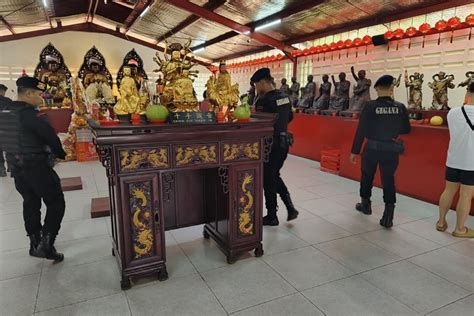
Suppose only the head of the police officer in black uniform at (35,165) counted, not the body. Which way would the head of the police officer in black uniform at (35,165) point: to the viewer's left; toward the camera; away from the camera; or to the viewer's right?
to the viewer's right

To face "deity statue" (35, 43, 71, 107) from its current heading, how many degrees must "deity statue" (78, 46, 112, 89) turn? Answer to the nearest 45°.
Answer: approximately 90° to its right

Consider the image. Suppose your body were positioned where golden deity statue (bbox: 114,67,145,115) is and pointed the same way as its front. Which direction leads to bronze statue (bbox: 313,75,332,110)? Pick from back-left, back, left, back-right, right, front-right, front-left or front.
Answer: back-left

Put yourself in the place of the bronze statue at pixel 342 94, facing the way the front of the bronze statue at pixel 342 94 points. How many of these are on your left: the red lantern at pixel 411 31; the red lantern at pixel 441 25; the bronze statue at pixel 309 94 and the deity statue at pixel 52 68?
2

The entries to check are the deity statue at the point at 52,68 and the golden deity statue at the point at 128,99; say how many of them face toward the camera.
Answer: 2

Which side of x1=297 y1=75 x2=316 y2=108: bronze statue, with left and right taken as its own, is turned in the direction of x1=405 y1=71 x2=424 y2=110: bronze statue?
left

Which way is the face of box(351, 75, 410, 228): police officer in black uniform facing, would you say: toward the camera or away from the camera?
away from the camera

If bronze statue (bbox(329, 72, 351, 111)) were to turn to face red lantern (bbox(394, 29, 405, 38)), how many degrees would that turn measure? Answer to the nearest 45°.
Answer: approximately 90° to its left
